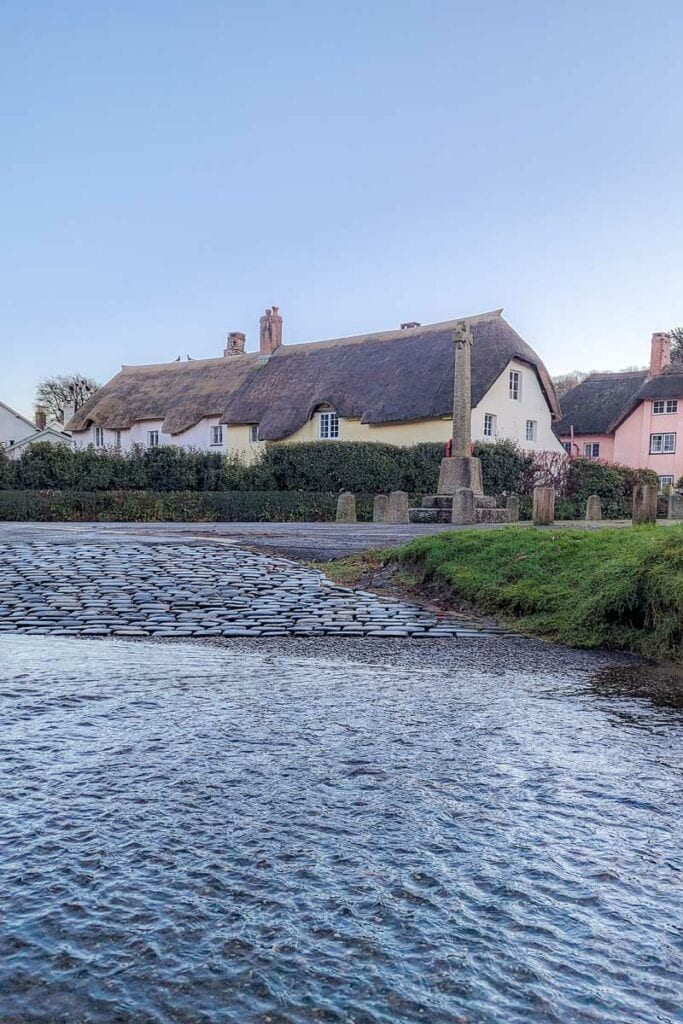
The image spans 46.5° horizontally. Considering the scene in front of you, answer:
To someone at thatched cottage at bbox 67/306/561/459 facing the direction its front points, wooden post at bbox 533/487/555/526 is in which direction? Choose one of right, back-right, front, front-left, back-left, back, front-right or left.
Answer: front-left

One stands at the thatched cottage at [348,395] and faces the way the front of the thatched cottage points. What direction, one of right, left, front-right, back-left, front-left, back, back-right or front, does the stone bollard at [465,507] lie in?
front-left

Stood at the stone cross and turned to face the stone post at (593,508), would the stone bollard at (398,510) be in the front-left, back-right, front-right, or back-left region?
back-right

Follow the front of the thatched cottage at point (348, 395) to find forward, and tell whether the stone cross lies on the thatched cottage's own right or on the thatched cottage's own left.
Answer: on the thatched cottage's own left

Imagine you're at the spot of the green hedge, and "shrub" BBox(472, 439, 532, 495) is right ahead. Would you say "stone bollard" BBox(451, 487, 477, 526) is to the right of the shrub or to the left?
right

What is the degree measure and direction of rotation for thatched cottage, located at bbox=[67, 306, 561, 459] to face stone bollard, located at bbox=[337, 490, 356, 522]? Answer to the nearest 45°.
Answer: approximately 45° to its left

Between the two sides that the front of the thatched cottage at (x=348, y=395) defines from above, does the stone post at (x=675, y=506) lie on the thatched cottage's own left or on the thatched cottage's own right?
on the thatched cottage's own left

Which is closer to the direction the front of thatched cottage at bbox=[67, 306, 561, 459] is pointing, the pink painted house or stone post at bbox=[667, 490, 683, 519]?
the stone post

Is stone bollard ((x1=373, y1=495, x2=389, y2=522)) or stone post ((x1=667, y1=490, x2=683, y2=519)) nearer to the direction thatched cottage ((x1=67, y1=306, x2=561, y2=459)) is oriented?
the stone bollard

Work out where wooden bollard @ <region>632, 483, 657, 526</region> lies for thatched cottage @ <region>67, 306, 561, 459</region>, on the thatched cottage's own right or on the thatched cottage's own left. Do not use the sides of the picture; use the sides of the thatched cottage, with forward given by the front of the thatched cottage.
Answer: on the thatched cottage's own left

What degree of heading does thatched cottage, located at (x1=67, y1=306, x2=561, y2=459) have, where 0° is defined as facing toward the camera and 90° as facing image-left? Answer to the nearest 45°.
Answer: approximately 45°

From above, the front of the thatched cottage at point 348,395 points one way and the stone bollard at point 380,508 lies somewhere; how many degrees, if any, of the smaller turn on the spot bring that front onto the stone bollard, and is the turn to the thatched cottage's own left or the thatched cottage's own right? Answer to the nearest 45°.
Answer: approximately 45° to the thatched cottage's own left
